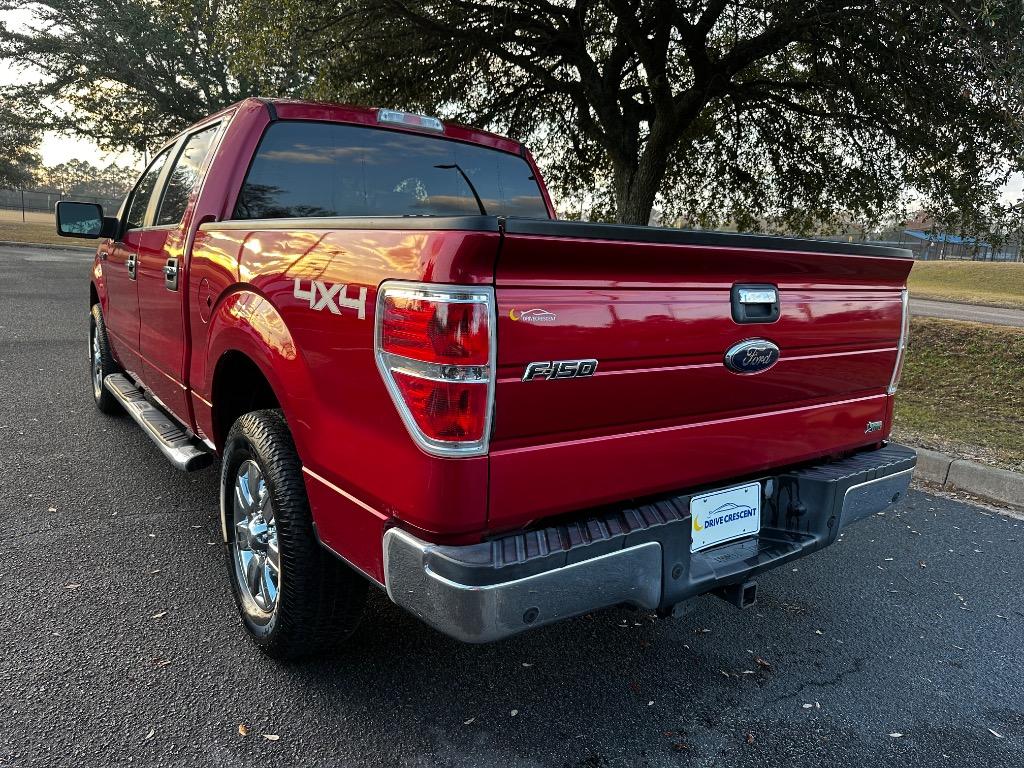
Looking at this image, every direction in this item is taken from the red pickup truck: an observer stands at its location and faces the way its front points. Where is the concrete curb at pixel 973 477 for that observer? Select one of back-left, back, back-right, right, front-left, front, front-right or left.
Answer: right

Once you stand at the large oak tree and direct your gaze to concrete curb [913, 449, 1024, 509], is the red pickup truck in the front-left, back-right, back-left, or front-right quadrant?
front-right

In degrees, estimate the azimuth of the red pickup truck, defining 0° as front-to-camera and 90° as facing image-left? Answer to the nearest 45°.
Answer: approximately 135°

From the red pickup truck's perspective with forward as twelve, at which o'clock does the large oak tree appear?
The large oak tree is roughly at 2 o'clock from the red pickup truck.

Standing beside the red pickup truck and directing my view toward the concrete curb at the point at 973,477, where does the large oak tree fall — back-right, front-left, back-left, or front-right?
front-left

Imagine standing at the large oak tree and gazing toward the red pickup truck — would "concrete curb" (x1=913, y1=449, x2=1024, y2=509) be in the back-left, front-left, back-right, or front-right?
front-left
